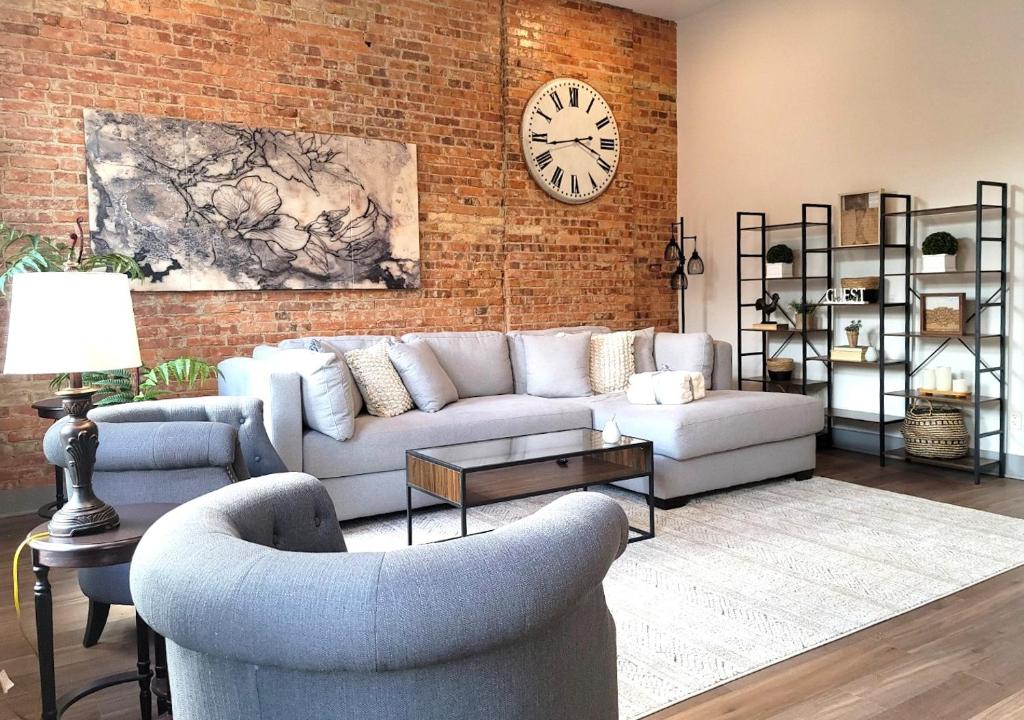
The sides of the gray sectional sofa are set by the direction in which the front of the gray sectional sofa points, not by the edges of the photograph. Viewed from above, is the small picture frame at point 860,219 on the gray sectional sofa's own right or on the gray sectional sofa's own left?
on the gray sectional sofa's own left

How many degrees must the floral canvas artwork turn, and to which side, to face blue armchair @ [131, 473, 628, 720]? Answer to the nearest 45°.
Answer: approximately 45° to its right

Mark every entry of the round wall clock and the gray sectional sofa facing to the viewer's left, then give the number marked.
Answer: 0

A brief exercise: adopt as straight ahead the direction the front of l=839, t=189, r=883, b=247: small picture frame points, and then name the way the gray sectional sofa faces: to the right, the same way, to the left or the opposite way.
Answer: to the left

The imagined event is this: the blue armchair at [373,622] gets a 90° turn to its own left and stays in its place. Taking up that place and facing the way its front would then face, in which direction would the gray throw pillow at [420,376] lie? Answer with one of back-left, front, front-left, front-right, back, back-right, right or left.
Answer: front-right

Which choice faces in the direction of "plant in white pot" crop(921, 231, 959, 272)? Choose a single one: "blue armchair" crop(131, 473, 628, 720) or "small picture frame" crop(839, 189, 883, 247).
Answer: the blue armchair

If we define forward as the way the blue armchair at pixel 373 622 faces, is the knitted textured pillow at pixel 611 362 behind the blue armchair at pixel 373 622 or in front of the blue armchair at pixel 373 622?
in front

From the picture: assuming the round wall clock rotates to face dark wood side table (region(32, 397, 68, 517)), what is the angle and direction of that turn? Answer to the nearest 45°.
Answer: approximately 90° to its right

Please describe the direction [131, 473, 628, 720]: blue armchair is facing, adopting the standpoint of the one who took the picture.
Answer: facing away from the viewer and to the right of the viewer

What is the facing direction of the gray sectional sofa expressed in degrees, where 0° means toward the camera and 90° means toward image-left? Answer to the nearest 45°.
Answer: approximately 315°

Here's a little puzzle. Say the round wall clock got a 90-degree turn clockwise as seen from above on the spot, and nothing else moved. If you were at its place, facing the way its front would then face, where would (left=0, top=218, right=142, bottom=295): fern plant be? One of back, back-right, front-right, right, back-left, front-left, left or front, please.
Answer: front

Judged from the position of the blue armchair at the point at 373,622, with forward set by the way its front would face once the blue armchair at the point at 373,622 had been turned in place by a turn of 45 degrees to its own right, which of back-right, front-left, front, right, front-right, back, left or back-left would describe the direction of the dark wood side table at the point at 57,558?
back-left

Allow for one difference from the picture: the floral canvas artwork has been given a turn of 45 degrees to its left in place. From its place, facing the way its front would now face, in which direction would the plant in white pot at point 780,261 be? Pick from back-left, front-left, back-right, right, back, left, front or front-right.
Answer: front

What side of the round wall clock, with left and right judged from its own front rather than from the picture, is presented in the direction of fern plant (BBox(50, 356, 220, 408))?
right

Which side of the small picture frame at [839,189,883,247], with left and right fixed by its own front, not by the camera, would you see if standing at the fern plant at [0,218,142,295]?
front

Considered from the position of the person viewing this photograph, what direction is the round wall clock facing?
facing the viewer and to the right of the viewer

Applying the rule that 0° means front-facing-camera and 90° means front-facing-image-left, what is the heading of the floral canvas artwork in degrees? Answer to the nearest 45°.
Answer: approximately 315°

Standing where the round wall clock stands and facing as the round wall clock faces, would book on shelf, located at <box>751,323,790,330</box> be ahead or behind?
ahead

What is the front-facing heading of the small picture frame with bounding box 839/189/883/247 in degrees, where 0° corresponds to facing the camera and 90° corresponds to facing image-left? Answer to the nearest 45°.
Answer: approximately 45°

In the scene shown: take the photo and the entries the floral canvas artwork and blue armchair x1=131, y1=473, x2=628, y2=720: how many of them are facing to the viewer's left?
0
